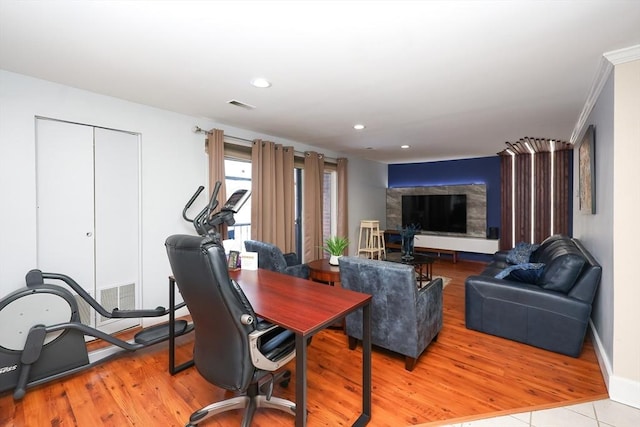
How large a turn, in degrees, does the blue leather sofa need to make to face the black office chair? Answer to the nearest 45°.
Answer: approximately 45° to its left

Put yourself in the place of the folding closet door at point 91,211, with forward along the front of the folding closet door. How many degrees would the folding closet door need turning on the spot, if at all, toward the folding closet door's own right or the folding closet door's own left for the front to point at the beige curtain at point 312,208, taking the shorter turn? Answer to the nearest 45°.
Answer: approximately 45° to the folding closet door's own left

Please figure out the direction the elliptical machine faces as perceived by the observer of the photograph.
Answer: facing away from the viewer and to the right of the viewer

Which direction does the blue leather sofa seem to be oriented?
to the viewer's left

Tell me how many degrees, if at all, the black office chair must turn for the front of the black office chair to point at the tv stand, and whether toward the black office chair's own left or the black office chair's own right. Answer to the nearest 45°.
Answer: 0° — it already faces it

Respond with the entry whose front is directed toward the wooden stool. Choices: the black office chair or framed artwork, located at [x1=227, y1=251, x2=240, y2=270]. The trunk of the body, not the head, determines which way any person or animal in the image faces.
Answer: the black office chair

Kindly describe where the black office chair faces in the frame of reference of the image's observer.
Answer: facing away from the viewer and to the right of the viewer
